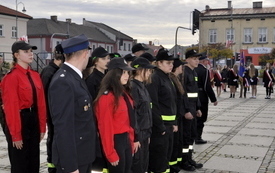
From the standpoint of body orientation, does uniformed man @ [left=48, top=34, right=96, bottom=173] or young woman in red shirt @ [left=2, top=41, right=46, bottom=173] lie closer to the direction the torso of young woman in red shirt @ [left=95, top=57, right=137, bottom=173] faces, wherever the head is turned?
the uniformed man
